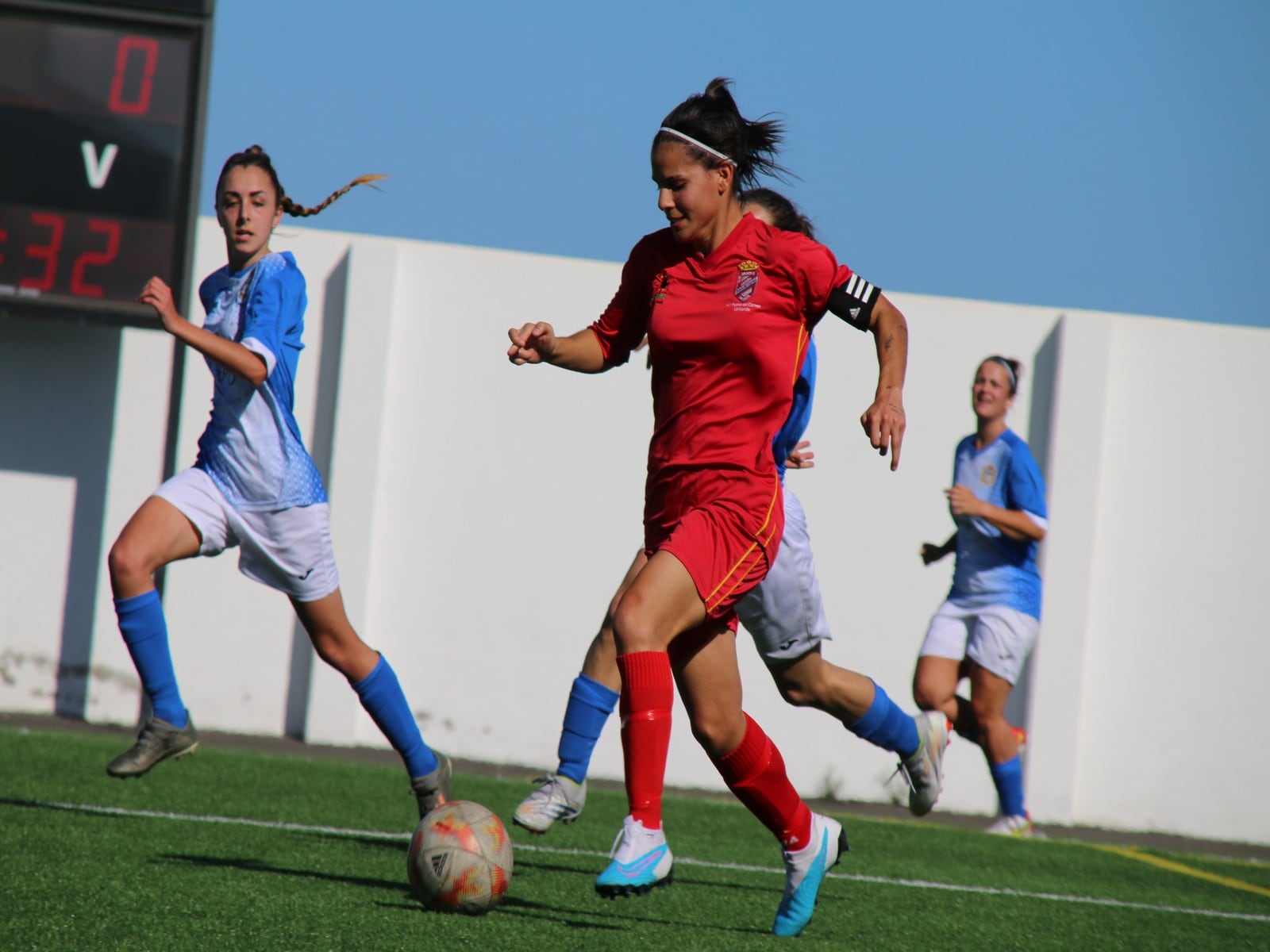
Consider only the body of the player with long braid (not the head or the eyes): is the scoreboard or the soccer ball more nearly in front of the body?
the soccer ball

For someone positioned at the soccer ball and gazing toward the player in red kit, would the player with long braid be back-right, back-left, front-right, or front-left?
back-left

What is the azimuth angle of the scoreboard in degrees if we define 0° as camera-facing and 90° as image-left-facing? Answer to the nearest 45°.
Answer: approximately 0°

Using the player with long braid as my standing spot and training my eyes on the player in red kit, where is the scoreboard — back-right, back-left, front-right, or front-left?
back-left

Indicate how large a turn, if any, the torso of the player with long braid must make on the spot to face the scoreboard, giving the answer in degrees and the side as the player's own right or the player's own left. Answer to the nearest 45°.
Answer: approximately 135° to the player's own right

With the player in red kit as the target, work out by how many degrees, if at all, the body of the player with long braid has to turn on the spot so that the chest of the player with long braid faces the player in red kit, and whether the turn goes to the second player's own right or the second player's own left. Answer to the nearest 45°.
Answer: approximately 90° to the second player's own left

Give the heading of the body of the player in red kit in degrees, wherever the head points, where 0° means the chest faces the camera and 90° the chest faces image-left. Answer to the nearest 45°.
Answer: approximately 45°

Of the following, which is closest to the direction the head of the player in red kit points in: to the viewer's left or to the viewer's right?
to the viewer's left

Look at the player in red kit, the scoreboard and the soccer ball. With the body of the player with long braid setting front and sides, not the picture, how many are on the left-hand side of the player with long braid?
2

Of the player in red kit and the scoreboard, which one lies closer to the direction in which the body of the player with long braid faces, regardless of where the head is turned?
the player in red kit
